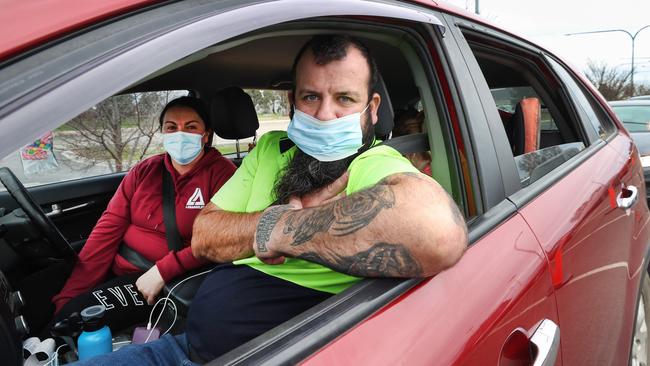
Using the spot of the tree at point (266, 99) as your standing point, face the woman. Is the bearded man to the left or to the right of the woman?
left

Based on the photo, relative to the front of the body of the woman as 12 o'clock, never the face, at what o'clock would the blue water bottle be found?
The blue water bottle is roughly at 11 o'clock from the woman.

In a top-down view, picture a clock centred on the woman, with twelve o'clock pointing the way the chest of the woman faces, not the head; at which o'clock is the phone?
The phone is roughly at 11 o'clock from the woman.

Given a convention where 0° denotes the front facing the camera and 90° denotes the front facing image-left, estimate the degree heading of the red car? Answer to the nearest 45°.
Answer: approximately 45°

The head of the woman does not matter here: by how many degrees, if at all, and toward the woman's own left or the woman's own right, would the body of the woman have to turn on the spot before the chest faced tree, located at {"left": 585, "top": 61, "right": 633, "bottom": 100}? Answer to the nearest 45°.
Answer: approximately 180°

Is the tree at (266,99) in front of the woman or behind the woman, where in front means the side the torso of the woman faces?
behind

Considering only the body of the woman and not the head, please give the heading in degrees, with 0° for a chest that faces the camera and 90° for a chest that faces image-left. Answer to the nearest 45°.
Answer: approximately 45°

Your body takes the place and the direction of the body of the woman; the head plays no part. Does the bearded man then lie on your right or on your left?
on your left
